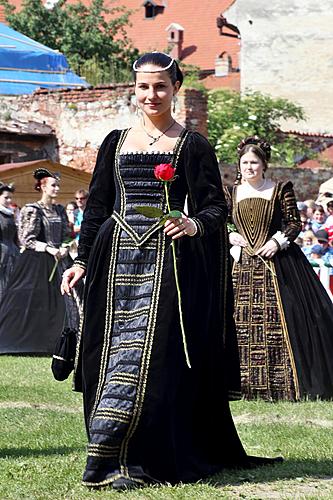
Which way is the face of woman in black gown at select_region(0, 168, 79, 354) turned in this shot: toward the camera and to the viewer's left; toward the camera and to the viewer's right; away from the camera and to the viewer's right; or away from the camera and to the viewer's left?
toward the camera and to the viewer's right

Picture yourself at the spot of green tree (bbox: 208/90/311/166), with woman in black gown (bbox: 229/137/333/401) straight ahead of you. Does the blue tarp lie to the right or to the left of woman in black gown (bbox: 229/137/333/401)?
right

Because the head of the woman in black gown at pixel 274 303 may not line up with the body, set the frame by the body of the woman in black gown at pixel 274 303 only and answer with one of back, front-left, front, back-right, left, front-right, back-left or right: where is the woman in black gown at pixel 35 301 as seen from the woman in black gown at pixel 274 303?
right

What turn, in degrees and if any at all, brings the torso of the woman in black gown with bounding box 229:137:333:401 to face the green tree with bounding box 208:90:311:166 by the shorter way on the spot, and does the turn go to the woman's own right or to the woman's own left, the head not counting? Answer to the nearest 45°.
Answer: approximately 135° to the woman's own right

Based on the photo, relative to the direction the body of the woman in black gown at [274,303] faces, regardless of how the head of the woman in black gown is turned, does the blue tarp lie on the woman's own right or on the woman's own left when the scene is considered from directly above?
on the woman's own right

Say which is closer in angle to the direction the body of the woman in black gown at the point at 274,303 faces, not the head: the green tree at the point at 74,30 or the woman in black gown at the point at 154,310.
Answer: the woman in black gown

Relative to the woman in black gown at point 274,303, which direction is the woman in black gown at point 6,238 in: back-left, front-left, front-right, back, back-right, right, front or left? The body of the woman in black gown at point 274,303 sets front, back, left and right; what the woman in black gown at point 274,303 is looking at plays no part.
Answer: right
